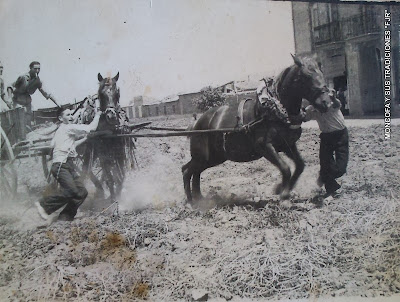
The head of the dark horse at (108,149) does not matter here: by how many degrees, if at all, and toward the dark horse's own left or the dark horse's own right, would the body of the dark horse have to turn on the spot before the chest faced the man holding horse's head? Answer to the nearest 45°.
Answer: approximately 45° to the dark horse's own left

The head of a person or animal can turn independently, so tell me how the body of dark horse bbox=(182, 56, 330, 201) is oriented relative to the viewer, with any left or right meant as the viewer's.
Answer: facing to the right of the viewer

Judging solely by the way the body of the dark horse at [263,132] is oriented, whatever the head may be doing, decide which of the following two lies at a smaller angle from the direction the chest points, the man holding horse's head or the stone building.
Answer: the man holding horse's head

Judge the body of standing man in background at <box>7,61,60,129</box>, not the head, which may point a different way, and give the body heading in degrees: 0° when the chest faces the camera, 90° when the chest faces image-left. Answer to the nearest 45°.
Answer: approximately 315°

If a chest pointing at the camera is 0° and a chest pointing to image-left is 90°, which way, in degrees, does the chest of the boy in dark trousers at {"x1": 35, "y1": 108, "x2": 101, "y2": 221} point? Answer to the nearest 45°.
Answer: approximately 270°

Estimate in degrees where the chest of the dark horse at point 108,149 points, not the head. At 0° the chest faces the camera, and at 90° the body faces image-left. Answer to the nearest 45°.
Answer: approximately 0°

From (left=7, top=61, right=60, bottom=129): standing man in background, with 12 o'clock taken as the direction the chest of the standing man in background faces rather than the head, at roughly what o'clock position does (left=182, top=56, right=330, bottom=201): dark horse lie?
The dark horse is roughly at 11 o'clock from the standing man in background.

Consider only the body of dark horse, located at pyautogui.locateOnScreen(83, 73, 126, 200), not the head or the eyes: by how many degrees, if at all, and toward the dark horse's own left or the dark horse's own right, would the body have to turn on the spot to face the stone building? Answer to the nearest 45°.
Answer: approximately 90° to the dark horse's own left

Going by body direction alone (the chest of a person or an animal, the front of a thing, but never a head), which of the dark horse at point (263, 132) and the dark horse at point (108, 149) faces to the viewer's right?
the dark horse at point (263, 132)
